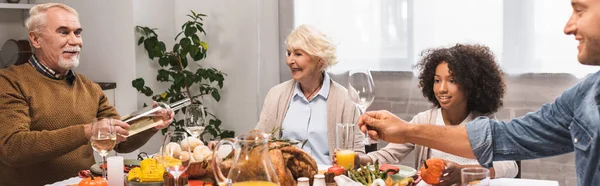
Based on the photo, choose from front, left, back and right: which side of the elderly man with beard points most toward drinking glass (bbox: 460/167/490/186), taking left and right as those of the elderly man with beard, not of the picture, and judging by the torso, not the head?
front

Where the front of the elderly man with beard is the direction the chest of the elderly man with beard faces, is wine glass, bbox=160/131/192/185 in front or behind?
in front

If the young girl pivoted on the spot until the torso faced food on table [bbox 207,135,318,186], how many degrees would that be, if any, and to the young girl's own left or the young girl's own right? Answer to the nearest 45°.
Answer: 0° — they already face it

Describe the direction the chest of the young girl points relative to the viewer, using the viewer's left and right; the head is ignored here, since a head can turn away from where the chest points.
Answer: facing the viewer and to the left of the viewer

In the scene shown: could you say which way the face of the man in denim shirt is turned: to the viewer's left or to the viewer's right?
to the viewer's left

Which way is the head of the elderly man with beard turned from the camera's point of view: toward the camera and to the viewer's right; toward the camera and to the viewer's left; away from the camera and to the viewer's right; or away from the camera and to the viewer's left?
toward the camera and to the viewer's right

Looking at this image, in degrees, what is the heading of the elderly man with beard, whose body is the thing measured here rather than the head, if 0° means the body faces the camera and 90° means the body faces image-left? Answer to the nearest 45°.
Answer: approximately 315°

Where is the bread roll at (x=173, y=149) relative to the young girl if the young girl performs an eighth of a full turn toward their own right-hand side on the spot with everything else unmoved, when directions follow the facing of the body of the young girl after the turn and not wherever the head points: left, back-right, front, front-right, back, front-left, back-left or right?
front-left

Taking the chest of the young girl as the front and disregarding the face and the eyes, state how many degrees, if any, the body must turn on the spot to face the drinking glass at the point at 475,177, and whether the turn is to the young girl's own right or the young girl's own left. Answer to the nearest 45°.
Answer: approximately 45° to the young girl's own left

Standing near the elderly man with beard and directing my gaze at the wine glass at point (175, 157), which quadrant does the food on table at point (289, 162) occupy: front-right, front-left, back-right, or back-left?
front-left

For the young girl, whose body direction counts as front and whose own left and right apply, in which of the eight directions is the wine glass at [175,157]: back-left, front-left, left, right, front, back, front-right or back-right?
front

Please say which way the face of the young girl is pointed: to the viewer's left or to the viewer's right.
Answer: to the viewer's left

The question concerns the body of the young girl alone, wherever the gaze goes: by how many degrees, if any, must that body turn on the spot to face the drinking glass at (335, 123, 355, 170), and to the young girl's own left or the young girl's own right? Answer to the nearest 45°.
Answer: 0° — they already face it

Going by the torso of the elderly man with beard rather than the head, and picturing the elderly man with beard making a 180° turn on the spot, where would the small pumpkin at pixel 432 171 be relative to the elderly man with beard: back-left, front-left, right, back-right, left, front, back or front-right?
back
